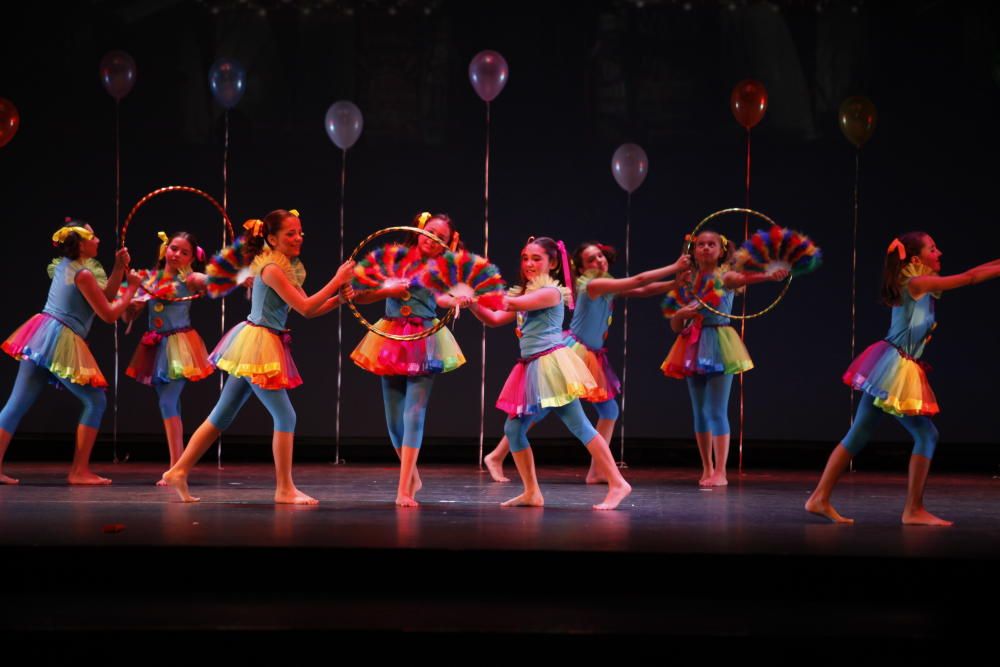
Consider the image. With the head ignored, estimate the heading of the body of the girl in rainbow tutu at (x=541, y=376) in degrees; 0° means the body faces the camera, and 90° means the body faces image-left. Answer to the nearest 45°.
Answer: approximately 45°

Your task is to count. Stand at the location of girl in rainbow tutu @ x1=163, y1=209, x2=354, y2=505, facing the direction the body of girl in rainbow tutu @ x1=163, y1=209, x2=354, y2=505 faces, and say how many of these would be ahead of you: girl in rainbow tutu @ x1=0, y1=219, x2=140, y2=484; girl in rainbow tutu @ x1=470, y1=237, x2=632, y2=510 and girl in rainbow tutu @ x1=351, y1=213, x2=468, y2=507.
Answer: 2

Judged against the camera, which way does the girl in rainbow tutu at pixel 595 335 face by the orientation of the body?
to the viewer's right

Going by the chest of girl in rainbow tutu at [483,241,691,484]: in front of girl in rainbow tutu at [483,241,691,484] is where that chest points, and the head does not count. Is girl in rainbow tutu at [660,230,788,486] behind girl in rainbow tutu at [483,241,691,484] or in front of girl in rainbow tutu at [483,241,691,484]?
in front

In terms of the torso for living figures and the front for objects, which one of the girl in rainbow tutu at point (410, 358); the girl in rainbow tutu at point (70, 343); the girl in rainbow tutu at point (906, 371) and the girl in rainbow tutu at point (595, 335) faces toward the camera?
the girl in rainbow tutu at point (410, 358)

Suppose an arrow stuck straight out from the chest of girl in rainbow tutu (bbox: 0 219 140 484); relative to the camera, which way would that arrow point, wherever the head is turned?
to the viewer's right

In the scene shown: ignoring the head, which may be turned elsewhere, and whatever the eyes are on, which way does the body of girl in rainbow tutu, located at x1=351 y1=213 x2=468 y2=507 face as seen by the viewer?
toward the camera

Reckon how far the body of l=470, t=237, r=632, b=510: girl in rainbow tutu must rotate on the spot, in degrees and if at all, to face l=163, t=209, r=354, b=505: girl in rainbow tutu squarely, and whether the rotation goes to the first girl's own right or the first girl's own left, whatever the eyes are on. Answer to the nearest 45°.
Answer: approximately 45° to the first girl's own right

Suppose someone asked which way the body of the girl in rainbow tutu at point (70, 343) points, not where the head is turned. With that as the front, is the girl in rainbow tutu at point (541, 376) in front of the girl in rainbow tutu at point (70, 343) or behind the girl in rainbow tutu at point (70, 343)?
in front

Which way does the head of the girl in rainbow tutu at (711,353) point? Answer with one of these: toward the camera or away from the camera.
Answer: toward the camera

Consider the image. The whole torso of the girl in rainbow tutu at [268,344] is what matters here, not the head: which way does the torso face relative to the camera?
to the viewer's right

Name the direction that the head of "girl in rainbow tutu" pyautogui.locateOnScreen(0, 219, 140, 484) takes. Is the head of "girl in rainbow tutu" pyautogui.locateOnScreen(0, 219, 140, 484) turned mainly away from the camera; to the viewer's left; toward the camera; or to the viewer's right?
to the viewer's right
